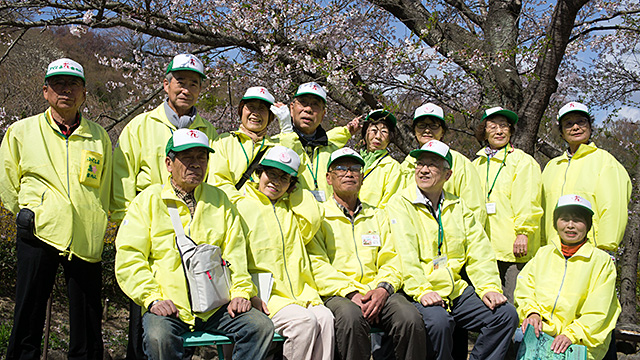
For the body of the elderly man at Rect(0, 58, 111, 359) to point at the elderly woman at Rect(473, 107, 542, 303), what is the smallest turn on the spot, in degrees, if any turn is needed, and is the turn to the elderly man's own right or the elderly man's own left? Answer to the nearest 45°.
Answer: approximately 90° to the elderly man's own left

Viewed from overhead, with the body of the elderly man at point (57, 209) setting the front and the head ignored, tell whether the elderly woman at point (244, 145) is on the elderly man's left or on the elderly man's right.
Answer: on the elderly man's left

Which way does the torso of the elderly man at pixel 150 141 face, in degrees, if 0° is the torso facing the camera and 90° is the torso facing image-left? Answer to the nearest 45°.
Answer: approximately 315°

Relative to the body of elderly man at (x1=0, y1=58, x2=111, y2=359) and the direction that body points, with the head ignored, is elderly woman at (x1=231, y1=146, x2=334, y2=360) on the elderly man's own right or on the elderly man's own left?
on the elderly man's own left

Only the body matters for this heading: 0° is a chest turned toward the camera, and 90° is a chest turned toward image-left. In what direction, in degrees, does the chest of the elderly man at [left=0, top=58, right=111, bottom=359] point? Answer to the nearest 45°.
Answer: approximately 0°

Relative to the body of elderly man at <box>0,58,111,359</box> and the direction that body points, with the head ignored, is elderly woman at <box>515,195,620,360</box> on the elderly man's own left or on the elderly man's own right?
on the elderly man's own left

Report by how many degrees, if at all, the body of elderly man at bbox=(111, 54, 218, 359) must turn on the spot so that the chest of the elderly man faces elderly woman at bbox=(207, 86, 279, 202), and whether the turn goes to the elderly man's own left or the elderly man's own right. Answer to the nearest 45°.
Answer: approximately 45° to the elderly man's own left

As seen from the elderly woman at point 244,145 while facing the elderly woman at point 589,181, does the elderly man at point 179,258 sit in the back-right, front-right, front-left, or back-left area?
back-right

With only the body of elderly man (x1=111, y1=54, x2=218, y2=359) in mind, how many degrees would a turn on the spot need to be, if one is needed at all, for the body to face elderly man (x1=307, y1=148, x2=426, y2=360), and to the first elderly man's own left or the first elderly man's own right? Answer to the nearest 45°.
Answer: approximately 45° to the first elderly man's own left

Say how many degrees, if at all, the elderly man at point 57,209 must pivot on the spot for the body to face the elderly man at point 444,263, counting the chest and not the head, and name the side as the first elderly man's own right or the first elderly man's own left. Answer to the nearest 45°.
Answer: approximately 90° to the first elderly man's own left
